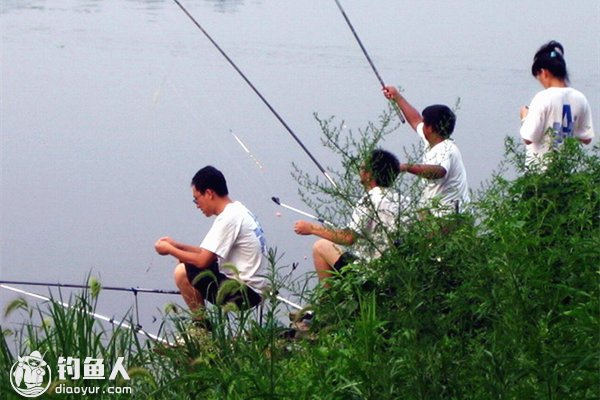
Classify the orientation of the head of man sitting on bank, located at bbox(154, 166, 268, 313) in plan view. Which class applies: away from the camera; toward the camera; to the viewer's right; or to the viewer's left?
to the viewer's left

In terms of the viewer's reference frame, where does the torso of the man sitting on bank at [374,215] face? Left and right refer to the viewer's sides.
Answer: facing away from the viewer and to the left of the viewer

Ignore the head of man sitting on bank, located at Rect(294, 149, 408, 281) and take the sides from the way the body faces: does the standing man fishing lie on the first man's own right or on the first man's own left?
on the first man's own right

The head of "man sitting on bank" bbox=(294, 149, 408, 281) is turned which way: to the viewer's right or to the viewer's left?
to the viewer's left

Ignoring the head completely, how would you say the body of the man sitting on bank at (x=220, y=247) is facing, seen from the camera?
to the viewer's left

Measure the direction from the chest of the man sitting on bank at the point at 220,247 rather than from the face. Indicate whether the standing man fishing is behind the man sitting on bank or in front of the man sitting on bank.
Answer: behind

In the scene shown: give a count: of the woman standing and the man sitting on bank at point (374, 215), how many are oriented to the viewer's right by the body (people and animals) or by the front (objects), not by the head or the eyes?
0

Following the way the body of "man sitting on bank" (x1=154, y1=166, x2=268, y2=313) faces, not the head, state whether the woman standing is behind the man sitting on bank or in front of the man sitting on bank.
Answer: behind

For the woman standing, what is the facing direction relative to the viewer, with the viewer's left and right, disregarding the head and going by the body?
facing away from the viewer and to the left of the viewer
